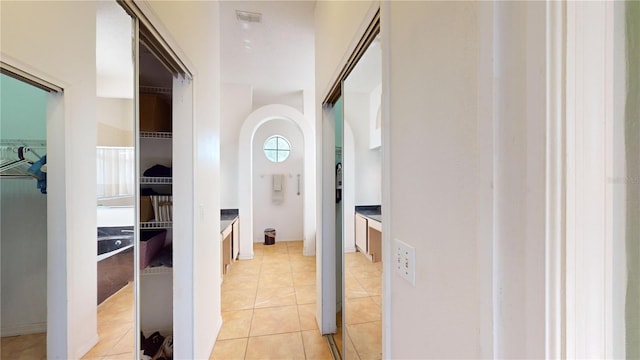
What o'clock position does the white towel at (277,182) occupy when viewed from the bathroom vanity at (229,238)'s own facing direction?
The white towel is roughly at 10 o'clock from the bathroom vanity.

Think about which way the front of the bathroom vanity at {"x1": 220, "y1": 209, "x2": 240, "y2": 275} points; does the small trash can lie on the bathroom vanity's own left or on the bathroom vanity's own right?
on the bathroom vanity's own left

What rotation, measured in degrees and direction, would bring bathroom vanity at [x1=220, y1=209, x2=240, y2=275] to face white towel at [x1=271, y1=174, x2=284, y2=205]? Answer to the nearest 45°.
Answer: approximately 45° to its left

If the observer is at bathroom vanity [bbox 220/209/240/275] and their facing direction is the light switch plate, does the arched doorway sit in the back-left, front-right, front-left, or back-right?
back-left

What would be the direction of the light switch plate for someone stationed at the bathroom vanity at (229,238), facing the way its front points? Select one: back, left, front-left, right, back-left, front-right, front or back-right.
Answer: right

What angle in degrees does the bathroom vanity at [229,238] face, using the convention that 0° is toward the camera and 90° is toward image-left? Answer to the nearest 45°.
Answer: approximately 270°
